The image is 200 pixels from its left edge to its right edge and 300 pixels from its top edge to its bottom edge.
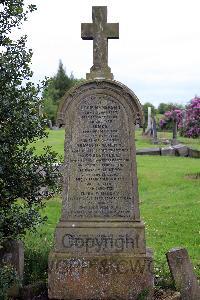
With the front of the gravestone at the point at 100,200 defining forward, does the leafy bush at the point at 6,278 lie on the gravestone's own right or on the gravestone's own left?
on the gravestone's own right

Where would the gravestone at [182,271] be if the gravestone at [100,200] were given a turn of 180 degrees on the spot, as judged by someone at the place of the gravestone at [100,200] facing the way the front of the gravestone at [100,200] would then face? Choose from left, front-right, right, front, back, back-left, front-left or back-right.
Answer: right

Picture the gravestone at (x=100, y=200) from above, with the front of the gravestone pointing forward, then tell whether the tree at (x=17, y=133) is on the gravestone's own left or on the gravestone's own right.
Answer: on the gravestone's own right

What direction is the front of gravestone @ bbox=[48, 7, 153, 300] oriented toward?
toward the camera
